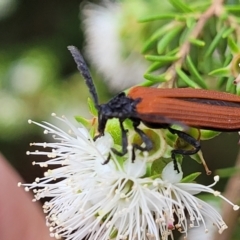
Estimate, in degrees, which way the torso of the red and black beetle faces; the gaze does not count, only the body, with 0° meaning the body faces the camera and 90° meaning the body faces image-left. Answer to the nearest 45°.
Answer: approximately 90°
